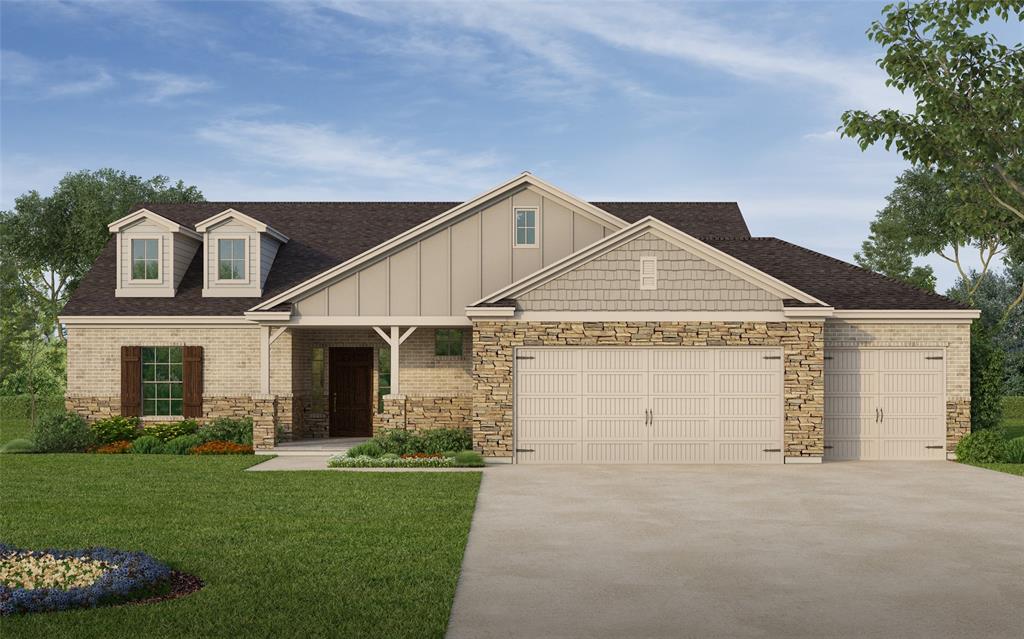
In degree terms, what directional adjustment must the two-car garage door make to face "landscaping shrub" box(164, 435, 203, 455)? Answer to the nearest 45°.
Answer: approximately 90° to its right

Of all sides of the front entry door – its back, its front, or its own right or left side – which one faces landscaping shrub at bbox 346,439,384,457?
front

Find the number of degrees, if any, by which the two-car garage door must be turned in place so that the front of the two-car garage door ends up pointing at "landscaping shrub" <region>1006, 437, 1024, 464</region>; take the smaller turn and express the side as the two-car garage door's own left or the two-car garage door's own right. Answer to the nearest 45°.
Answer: approximately 90° to the two-car garage door's own left

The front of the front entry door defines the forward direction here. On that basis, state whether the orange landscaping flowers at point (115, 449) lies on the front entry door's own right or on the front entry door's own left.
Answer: on the front entry door's own right

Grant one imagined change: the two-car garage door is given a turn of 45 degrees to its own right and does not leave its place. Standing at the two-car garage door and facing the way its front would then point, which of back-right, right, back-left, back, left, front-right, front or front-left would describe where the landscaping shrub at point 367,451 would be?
front-right

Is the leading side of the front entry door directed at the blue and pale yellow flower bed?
yes

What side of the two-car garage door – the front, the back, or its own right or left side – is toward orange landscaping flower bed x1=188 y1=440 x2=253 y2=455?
right

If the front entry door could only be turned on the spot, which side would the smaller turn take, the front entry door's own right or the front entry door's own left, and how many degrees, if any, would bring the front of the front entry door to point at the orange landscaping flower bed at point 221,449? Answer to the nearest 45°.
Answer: approximately 45° to the front entry door's own right

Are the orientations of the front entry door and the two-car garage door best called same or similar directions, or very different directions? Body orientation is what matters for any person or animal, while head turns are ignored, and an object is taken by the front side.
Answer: same or similar directions

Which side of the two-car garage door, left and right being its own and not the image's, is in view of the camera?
front

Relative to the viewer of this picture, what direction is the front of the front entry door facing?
facing the viewer
